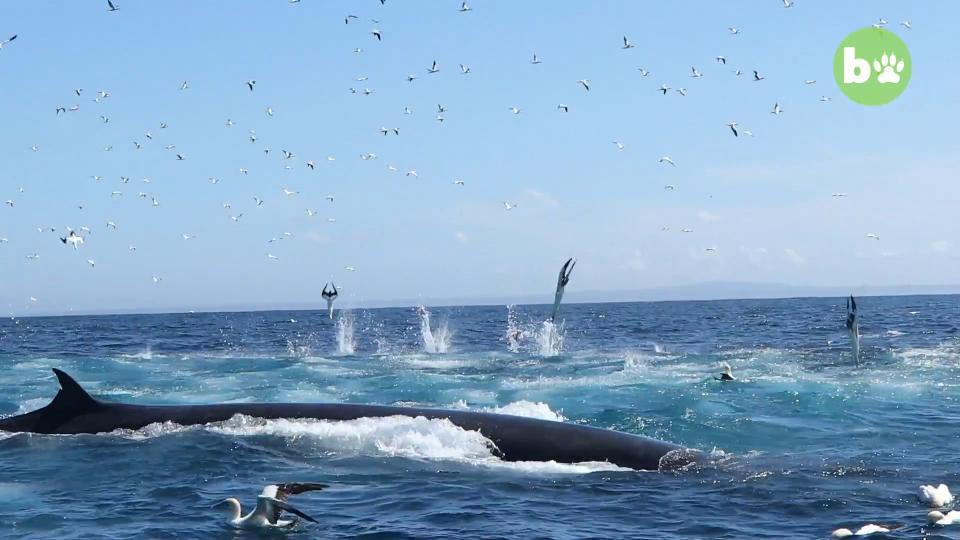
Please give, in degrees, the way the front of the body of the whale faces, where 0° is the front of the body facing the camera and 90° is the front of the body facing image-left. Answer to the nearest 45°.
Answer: approximately 270°

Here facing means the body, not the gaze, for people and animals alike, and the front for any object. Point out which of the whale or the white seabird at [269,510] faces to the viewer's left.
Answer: the white seabird

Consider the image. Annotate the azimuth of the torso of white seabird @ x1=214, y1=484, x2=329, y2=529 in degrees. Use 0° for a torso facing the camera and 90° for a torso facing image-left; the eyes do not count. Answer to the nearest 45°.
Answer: approximately 90°

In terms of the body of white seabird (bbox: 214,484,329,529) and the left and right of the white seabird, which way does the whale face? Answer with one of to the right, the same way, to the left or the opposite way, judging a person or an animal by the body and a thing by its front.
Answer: the opposite way

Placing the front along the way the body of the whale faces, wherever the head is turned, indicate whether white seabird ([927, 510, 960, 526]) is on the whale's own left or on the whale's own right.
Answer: on the whale's own right

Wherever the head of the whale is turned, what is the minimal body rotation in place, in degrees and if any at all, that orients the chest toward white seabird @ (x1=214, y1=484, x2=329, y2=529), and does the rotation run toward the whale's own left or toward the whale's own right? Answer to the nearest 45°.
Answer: approximately 135° to the whale's own right

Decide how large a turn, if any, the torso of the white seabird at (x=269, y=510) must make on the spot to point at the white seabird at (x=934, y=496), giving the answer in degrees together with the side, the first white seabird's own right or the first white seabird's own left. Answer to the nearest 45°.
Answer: approximately 180°

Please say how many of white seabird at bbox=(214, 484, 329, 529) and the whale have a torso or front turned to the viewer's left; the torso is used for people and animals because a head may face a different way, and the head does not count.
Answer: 1

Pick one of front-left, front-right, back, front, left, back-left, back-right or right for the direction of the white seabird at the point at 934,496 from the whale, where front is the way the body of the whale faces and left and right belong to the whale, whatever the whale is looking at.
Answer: front-right

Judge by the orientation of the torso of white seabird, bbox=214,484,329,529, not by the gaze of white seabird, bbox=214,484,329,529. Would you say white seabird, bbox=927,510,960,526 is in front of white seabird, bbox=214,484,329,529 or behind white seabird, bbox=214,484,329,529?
behind
